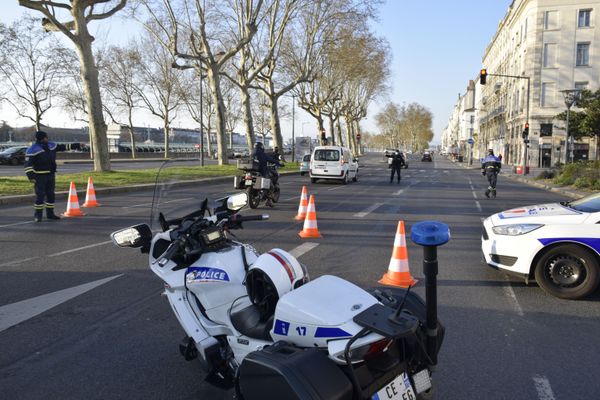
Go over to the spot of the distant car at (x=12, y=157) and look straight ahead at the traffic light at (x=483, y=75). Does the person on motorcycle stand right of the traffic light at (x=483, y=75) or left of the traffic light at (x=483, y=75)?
right

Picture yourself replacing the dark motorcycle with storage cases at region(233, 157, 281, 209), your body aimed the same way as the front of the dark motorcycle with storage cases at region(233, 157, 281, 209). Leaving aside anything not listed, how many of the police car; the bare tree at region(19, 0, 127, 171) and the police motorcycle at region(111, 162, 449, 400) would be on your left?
1

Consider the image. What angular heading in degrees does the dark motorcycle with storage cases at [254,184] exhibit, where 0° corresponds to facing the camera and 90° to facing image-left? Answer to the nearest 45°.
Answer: approximately 225°

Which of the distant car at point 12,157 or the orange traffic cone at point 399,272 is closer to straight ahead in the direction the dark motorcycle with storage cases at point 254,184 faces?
the distant car

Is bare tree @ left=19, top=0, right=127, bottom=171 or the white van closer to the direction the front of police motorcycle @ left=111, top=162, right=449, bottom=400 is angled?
the bare tree

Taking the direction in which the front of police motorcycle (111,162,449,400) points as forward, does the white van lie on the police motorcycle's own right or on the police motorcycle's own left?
on the police motorcycle's own right

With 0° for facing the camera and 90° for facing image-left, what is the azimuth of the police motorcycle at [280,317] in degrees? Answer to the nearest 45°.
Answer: approximately 135°

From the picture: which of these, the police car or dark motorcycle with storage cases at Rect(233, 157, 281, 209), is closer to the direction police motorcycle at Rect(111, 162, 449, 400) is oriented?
the dark motorcycle with storage cases

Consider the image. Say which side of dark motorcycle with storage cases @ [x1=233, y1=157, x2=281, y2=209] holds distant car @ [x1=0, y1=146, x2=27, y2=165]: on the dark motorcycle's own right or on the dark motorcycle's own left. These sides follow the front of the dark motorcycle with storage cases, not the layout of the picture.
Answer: on the dark motorcycle's own left

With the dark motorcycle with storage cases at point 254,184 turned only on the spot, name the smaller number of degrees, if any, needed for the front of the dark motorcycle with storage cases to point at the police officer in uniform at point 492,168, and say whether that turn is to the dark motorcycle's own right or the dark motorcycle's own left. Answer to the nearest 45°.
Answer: approximately 45° to the dark motorcycle's own right

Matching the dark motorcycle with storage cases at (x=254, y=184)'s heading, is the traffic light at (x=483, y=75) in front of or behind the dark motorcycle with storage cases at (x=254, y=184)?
in front

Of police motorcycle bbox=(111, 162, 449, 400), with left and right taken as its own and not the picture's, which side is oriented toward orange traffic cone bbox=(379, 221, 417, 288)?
right

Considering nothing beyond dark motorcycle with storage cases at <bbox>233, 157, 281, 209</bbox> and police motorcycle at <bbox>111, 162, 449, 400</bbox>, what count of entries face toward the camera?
0
